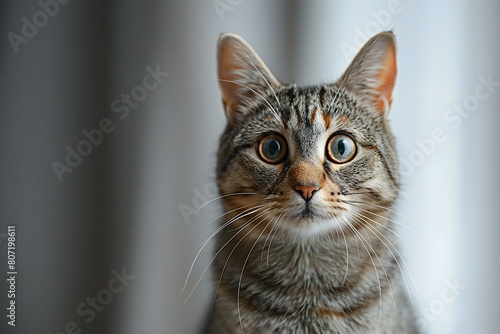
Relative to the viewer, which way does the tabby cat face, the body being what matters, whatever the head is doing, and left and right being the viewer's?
facing the viewer
